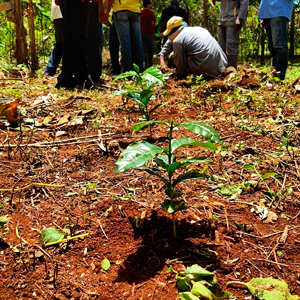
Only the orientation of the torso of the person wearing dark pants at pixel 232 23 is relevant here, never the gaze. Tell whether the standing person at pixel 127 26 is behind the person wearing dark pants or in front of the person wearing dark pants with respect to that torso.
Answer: in front

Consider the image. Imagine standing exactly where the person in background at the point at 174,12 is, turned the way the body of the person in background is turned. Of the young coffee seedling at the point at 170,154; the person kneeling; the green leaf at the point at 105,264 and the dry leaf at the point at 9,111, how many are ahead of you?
4

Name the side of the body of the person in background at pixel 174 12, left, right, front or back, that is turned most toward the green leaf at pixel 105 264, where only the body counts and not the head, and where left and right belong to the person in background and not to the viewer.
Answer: front

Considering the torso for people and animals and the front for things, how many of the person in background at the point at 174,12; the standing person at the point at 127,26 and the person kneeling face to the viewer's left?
1

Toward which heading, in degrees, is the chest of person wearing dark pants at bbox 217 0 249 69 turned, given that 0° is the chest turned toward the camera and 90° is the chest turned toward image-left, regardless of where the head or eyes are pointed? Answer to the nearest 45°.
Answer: approximately 45°

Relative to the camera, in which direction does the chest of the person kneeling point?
to the viewer's left

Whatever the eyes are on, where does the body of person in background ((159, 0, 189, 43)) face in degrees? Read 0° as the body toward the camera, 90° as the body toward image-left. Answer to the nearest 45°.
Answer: approximately 0°

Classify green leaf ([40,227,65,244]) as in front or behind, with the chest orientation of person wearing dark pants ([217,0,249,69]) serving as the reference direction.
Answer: in front
